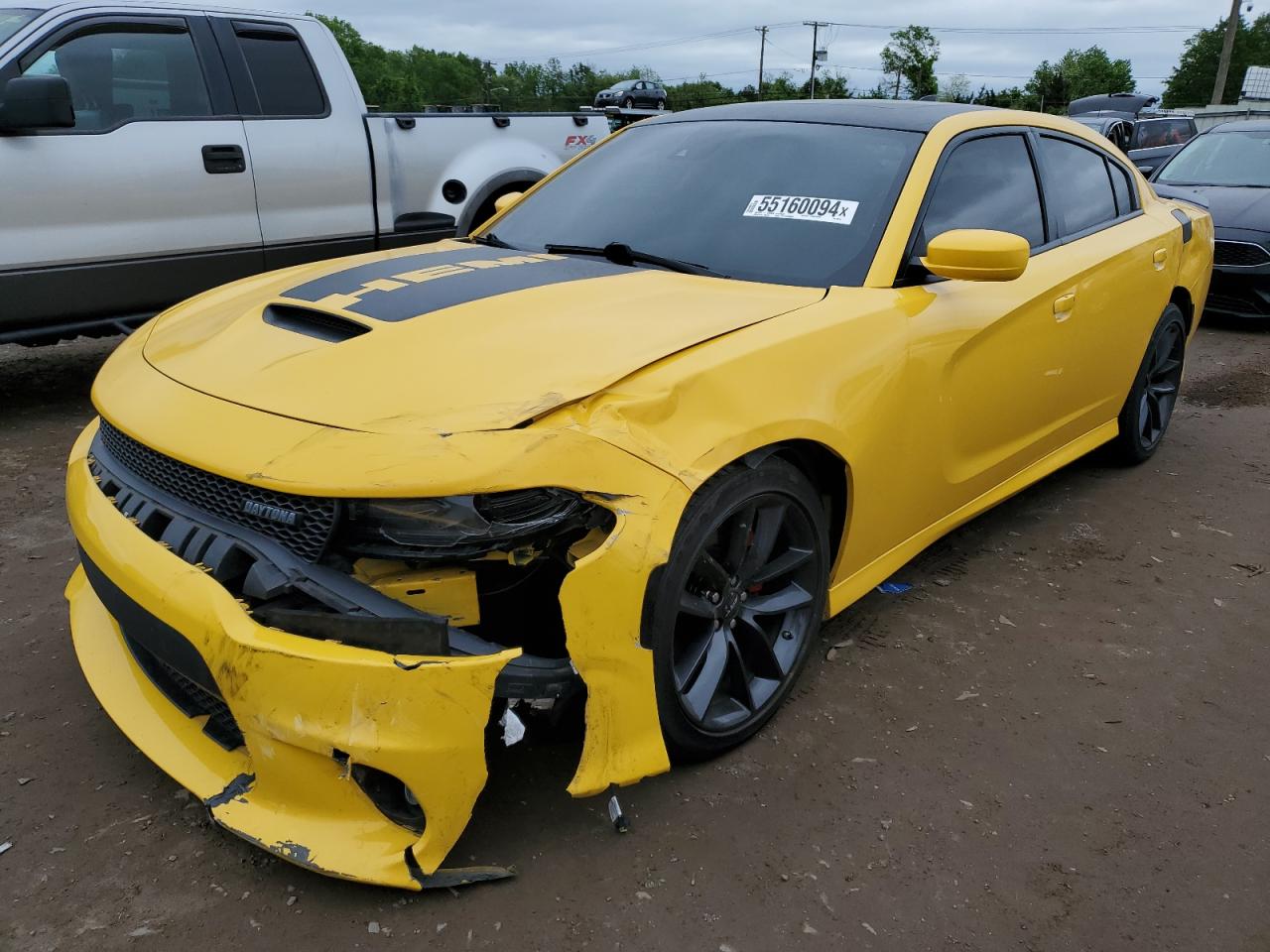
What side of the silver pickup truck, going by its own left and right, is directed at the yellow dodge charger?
left

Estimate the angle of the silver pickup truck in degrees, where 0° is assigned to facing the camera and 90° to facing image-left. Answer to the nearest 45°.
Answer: approximately 90°

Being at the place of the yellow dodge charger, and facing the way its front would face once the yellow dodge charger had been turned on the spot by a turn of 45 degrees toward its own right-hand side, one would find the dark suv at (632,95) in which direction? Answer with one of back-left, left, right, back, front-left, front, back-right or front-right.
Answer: right

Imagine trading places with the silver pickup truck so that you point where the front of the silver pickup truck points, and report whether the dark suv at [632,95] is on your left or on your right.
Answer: on your right

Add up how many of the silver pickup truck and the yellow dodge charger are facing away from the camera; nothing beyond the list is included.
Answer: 0

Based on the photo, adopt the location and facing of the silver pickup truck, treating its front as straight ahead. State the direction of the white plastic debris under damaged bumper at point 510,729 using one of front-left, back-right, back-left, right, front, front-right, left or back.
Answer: left
